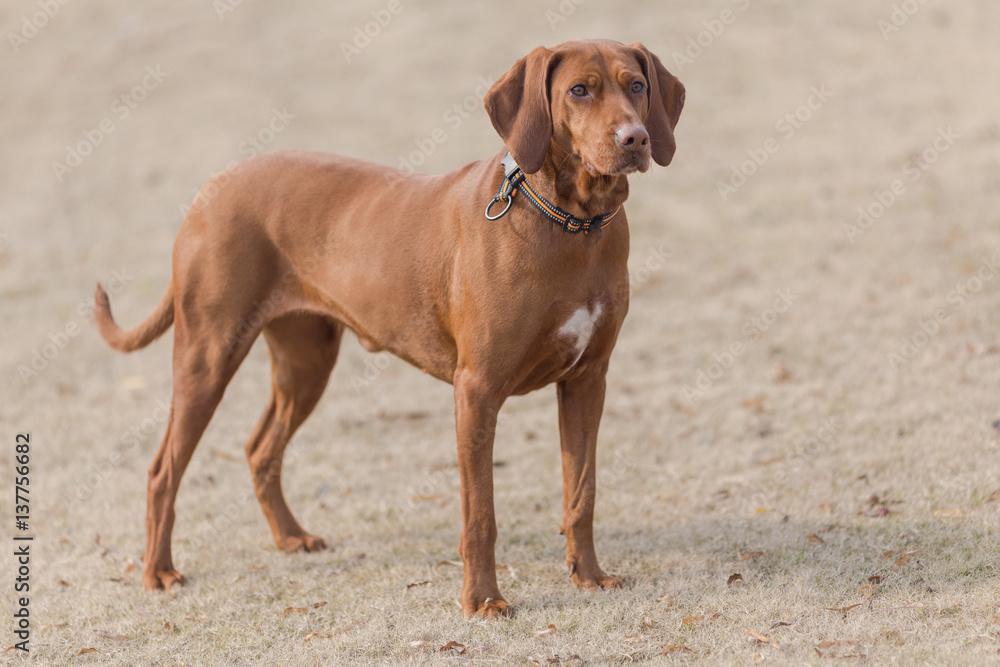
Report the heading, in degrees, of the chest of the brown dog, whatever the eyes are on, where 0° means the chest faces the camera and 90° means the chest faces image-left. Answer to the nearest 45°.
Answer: approximately 315°

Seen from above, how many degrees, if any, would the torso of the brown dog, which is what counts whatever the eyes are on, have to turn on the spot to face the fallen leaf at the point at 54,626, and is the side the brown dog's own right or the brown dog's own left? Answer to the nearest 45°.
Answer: approximately 135° to the brown dog's own right

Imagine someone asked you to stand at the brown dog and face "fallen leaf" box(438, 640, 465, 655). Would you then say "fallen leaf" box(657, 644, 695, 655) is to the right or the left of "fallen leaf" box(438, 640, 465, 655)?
left

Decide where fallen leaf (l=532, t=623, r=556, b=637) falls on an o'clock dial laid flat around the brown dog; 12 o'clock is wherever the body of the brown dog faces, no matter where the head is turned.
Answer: The fallen leaf is roughly at 1 o'clock from the brown dog.

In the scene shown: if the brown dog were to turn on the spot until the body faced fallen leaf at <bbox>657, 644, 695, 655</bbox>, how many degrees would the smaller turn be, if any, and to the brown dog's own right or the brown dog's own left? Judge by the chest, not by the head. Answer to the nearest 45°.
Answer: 0° — it already faces it
